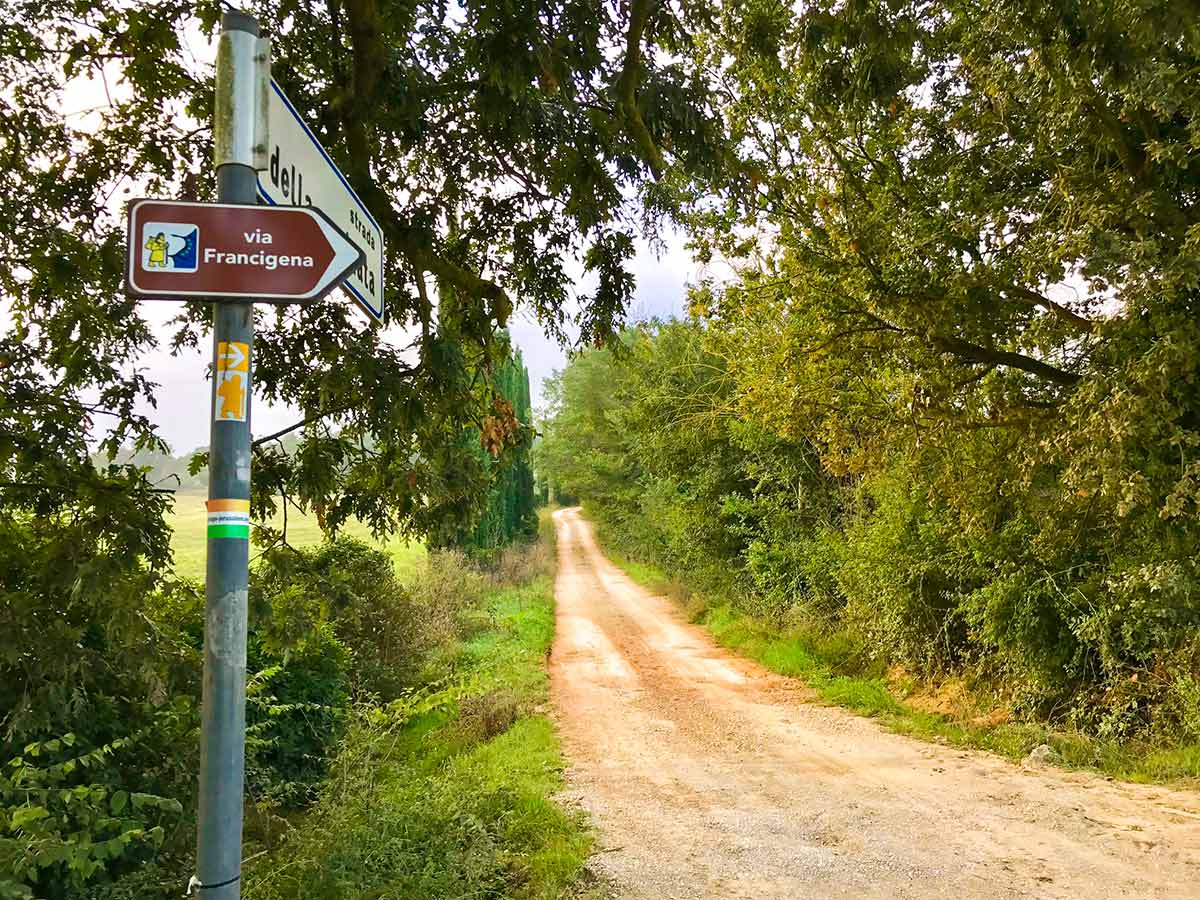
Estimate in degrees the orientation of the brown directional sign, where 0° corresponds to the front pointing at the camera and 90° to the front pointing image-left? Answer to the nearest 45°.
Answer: approximately 0°

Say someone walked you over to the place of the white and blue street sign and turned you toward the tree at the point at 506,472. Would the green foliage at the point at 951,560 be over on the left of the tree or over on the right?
right

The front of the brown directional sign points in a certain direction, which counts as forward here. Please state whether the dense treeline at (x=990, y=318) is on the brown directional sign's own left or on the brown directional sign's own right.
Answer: on the brown directional sign's own left

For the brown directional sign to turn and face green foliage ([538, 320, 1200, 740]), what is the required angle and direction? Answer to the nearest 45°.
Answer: approximately 135° to its left

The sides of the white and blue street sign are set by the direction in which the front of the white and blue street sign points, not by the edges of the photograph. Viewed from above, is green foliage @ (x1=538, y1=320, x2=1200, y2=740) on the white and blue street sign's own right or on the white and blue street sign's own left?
on the white and blue street sign's own left

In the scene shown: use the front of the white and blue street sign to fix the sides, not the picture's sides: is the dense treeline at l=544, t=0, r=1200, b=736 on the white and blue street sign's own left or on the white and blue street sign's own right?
on the white and blue street sign's own left
